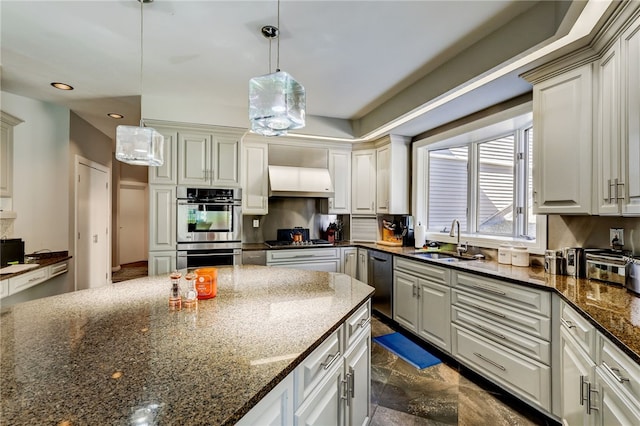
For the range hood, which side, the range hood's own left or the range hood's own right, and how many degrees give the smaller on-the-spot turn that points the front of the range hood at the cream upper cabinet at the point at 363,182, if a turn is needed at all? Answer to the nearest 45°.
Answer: approximately 90° to the range hood's own left

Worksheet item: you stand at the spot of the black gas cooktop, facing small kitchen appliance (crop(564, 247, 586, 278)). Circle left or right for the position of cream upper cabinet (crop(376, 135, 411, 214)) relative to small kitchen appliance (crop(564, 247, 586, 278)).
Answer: left

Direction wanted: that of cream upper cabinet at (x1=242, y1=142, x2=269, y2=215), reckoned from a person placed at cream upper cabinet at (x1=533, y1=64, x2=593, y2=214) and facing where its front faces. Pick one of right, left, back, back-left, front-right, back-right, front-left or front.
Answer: front-right

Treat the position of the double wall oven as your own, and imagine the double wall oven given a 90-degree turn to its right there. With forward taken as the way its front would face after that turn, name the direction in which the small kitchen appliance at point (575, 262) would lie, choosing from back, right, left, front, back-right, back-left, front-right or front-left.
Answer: back-left

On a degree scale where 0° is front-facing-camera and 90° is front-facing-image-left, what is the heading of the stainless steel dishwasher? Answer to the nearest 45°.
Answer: approximately 45°

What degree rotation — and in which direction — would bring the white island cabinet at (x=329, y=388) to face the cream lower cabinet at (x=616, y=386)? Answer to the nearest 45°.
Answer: approximately 45° to its left

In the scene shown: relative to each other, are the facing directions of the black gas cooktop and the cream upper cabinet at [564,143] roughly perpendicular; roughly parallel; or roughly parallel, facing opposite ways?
roughly perpendicular

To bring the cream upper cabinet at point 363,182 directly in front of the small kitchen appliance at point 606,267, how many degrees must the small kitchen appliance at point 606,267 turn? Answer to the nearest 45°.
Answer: approximately 45° to its right

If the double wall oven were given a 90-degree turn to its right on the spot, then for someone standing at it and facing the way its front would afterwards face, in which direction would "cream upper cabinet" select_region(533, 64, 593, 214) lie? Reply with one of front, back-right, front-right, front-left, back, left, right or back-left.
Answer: back-left

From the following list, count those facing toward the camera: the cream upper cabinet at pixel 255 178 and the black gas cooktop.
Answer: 2

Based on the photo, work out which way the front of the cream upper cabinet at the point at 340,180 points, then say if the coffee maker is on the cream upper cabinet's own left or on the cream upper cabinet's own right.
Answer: on the cream upper cabinet's own left

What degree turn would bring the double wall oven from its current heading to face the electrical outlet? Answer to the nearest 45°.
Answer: approximately 45° to its left

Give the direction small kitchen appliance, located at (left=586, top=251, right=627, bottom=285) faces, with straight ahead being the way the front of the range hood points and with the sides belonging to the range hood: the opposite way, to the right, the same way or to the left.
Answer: to the right

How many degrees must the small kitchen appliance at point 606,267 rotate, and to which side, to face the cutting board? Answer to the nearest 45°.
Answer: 0° — it already faces it

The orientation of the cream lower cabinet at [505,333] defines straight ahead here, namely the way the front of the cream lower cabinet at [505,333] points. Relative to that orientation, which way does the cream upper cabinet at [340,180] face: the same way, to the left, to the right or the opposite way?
to the left
